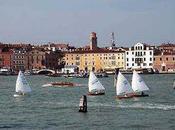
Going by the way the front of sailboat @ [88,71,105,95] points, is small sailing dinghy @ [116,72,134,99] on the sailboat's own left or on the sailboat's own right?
on the sailboat's own left

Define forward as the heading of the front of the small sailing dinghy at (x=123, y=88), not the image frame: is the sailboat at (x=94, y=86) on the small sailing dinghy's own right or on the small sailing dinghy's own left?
on the small sailing dinghy's own right

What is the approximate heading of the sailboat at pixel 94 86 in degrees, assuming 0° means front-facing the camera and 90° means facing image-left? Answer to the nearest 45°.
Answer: approximately 90°

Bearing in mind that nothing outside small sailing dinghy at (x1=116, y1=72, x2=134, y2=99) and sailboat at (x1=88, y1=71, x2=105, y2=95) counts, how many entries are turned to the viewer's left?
2

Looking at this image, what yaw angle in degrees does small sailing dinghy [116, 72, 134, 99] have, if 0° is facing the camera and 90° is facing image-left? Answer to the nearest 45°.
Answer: approximately 90°
